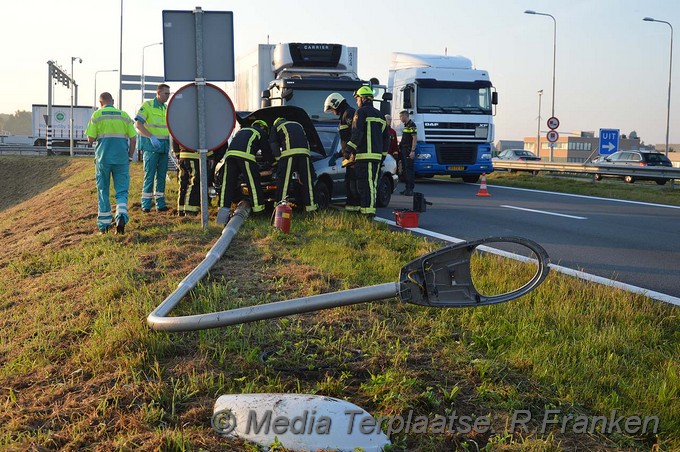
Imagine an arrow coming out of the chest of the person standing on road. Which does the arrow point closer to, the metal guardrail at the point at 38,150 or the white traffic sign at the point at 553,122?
the metal guardrail

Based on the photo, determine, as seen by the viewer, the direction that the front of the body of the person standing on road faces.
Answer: to the viewer's left

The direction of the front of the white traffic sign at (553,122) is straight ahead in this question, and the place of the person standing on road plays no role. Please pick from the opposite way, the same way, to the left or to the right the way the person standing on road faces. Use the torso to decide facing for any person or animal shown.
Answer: to the right

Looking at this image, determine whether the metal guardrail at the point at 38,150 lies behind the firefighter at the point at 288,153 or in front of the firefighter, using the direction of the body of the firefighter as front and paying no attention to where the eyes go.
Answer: in front

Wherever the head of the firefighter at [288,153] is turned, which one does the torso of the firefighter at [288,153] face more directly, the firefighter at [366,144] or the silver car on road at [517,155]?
the silver car on road

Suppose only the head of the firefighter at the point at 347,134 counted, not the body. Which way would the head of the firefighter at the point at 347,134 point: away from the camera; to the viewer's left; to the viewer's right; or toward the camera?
to the viewer's left

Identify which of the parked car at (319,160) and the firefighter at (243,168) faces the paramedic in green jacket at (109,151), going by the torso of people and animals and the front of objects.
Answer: the parked car

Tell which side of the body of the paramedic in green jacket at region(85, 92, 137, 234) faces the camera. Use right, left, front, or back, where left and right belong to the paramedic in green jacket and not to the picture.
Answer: back

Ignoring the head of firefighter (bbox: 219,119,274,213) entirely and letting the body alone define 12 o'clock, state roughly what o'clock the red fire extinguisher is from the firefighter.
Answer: The red fire extinguisher is roughly at 4 o'clock from the firefighter.

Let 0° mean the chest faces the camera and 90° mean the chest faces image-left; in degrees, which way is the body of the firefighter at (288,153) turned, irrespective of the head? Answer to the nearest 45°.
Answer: approximately 135°

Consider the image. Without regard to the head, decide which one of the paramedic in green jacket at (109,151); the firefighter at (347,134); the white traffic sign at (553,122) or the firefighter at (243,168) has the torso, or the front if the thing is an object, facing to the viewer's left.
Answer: the firefighter at (347,134)

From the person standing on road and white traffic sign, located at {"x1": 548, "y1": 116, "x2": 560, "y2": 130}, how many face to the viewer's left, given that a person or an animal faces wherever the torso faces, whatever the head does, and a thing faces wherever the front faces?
1

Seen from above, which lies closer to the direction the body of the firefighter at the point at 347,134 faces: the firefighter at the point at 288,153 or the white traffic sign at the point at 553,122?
the firefighter

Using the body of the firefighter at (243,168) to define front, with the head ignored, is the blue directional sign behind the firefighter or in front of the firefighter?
in front

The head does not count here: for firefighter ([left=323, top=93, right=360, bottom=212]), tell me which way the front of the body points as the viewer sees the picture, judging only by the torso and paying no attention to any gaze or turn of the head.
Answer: to the viewer's left

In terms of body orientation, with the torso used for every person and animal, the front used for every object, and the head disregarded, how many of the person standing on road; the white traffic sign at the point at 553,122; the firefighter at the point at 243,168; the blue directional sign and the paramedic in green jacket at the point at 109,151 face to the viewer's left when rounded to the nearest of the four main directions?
1
